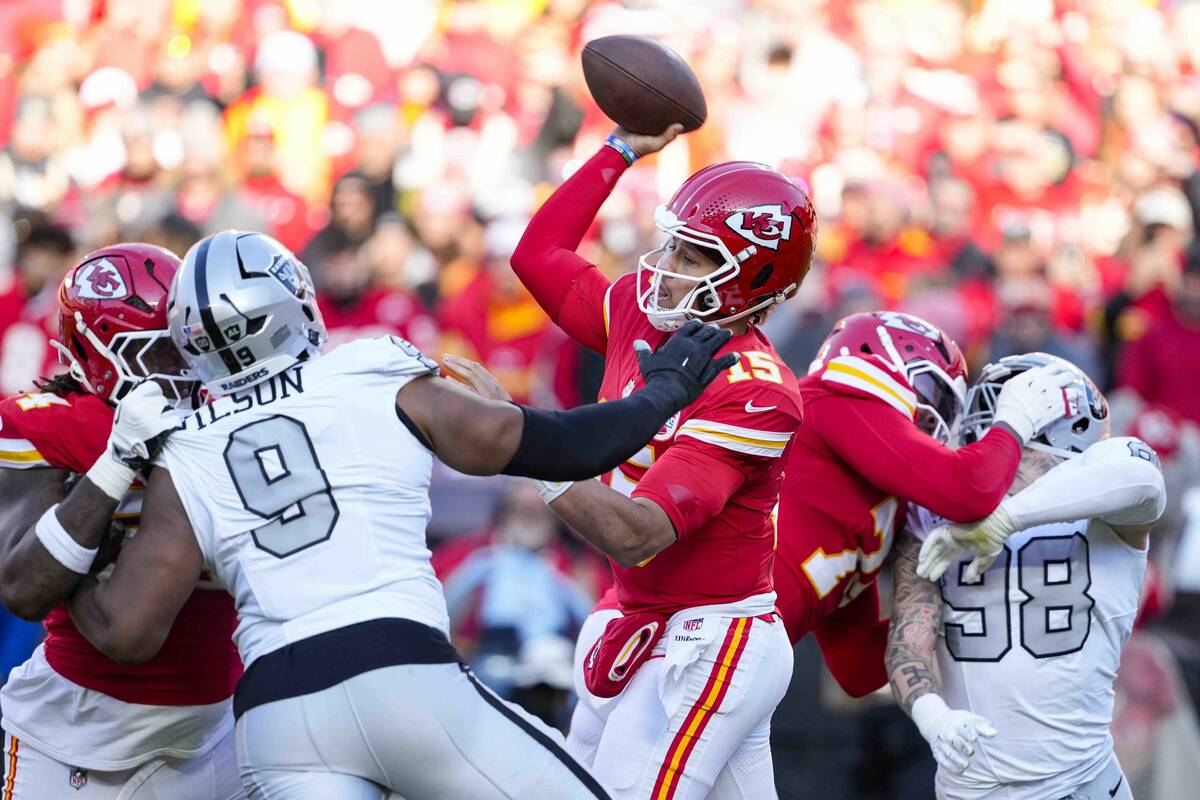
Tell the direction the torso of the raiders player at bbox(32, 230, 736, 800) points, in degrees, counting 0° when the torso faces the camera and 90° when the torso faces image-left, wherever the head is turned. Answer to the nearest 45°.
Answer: approximately 180°

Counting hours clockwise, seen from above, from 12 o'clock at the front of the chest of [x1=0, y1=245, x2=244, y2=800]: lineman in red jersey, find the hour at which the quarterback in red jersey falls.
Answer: The quarterback in red jersey is roughly at 11 o'clock from the lineman in red jersey.

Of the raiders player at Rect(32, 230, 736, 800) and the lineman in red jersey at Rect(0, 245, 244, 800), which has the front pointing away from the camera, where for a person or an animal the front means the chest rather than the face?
the raiders player

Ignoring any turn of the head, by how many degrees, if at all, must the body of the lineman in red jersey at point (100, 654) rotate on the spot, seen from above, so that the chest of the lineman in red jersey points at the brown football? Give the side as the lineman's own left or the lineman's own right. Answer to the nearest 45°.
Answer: approximately 45° to the lineman's own left

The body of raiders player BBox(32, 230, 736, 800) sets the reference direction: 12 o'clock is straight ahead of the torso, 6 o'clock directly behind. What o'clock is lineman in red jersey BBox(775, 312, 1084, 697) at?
The lineman in red jersey is roughly at 2 o'clock from the raiders player.

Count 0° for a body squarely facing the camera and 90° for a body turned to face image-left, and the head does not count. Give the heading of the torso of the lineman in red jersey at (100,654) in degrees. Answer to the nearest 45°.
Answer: approximately 315°

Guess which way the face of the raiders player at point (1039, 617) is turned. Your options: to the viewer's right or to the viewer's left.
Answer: to the viewer's left

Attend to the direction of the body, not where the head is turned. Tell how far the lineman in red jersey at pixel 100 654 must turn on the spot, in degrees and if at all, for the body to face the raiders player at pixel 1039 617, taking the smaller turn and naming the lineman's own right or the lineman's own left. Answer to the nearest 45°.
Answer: approximately 45° to the lineman's own left

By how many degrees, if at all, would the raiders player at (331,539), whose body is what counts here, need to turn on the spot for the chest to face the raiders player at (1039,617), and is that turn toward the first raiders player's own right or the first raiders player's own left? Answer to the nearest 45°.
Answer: approximately 90° to the first raiders player's own right
